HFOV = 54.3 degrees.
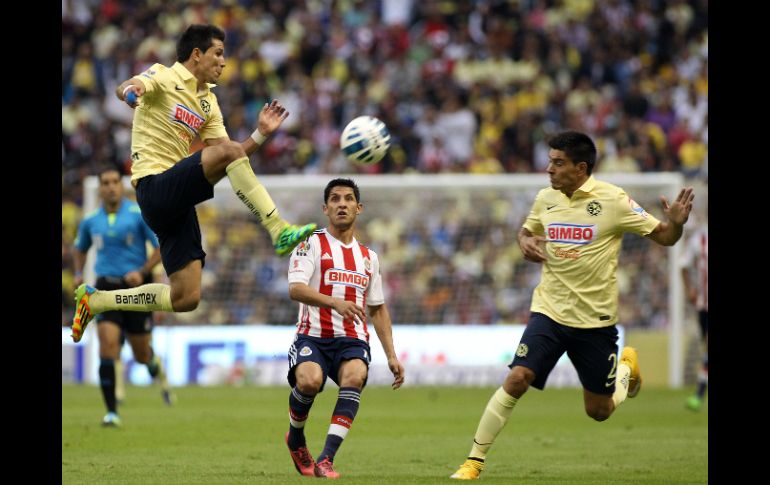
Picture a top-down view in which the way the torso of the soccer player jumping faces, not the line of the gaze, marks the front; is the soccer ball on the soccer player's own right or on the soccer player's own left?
on the soccer player's own left

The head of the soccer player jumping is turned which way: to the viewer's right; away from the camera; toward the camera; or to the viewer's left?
to the viewer's right

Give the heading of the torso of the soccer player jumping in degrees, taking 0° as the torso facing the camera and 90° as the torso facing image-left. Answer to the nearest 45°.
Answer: approximately 315°
